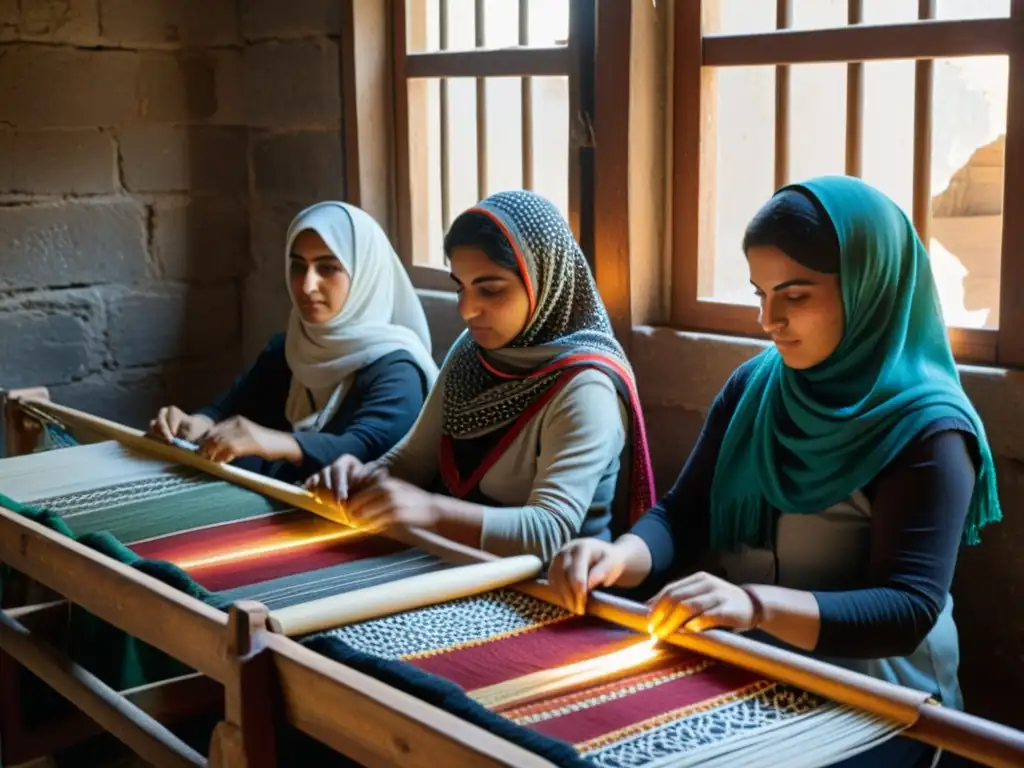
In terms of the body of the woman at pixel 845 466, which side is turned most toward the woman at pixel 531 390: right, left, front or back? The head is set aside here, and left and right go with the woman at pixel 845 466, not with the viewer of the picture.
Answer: right

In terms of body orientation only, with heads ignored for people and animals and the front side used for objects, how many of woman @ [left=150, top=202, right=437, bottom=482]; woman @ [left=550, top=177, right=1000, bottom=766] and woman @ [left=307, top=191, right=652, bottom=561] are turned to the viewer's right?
0

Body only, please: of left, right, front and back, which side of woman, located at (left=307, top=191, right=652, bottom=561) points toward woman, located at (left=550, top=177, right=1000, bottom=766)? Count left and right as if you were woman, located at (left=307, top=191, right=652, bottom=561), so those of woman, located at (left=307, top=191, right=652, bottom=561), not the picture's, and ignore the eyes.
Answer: left

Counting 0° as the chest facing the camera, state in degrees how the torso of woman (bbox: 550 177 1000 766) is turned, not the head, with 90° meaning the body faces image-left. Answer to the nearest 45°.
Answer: approximately 45°

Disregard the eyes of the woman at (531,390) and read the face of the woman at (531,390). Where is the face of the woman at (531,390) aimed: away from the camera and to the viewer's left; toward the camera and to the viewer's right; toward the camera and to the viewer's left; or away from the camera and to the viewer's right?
toward the camera and to the viewer's left

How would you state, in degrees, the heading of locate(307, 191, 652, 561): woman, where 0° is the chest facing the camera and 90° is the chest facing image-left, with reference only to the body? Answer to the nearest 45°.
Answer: approximately 45°

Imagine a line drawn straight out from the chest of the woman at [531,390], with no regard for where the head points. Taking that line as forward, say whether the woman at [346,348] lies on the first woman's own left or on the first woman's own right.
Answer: on the first woman's own right

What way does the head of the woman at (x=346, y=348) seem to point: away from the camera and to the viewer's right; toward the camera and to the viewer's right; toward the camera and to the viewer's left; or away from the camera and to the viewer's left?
toward the camera and to the viewer's left

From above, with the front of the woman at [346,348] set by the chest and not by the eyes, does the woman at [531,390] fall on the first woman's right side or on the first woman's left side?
on the first woman's left side

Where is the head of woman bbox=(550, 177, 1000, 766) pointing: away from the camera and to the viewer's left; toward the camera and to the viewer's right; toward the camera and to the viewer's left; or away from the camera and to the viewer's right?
toward the camera and to the viewer's left

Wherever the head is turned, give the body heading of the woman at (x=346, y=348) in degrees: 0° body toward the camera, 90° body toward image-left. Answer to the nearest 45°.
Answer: approximately 45°

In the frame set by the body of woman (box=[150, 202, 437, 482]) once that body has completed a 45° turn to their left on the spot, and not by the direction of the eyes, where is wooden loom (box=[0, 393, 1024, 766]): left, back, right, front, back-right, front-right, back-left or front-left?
front
